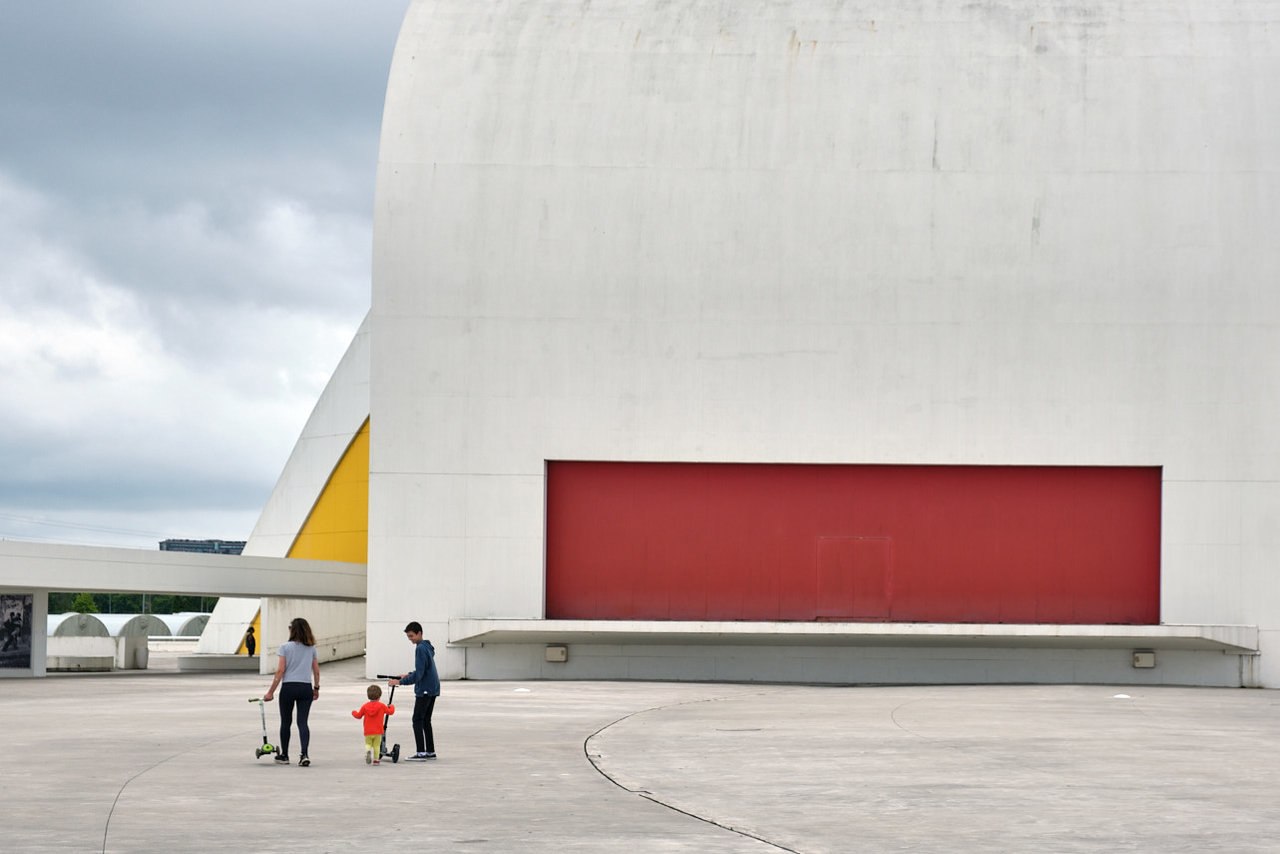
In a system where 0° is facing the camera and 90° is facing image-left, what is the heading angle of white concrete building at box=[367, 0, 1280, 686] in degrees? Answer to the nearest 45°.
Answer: approximately 0°

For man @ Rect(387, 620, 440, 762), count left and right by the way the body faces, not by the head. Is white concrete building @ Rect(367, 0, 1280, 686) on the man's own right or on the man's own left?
on the man's own right

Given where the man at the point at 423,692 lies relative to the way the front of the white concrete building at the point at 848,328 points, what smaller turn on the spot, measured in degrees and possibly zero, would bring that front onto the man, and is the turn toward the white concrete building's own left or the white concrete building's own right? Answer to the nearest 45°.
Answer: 0° — it already faces them

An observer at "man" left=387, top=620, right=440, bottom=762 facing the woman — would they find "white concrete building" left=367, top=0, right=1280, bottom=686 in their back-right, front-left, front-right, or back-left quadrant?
back-right

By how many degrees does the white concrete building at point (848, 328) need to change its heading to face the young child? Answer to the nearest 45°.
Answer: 0° — it already faces them

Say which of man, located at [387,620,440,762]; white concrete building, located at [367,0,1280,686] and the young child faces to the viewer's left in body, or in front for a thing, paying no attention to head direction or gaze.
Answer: the man

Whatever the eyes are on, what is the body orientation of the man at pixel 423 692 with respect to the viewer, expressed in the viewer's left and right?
facing to the left of the viewer

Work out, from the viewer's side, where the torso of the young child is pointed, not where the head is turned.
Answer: away from the camera

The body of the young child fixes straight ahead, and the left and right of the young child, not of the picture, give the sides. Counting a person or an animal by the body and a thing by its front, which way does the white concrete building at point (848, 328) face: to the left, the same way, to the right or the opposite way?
the opposite way

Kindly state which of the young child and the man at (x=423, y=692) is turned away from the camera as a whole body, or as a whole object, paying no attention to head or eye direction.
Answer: the young child
